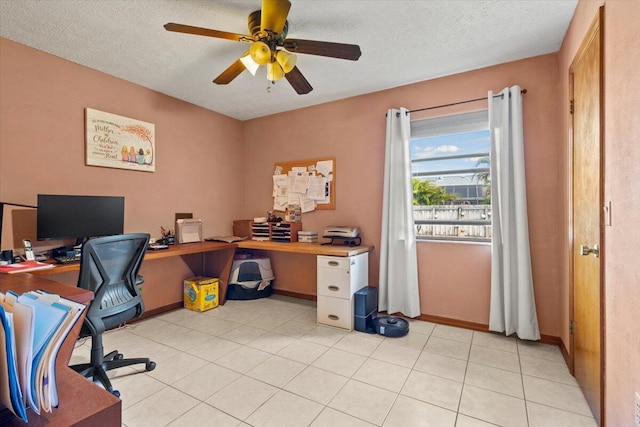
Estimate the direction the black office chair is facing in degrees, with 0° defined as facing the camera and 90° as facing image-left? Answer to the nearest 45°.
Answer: approximately 135°

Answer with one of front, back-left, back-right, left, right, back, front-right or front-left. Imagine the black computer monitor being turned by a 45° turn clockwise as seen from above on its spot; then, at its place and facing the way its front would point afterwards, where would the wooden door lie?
front-left

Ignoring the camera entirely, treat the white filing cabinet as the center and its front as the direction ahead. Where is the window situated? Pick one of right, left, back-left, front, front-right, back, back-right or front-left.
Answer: back-left

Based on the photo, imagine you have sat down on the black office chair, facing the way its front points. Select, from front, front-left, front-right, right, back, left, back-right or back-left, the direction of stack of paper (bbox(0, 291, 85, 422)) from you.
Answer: back-left

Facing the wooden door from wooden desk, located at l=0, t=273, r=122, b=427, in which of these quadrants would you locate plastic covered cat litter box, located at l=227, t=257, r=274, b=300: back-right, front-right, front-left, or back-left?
front-left

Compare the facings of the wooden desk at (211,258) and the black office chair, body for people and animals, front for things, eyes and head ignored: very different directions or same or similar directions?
very different directions

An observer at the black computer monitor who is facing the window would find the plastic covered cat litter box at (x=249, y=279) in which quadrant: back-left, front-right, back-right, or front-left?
front-left

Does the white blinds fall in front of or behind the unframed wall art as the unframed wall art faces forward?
in front

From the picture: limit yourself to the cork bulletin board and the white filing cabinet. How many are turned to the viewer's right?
0

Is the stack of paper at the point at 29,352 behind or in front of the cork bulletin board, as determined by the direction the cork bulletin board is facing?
in front

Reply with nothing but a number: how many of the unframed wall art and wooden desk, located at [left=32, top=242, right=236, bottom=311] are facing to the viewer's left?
0

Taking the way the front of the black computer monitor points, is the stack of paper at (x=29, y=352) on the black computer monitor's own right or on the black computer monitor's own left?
on the black computer monitor's own right

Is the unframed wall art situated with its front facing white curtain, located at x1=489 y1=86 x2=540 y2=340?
yes

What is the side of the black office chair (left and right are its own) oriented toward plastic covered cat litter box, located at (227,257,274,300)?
right

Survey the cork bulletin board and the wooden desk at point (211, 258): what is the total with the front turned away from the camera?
0
